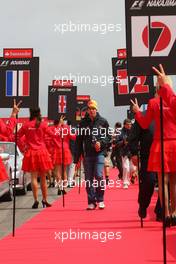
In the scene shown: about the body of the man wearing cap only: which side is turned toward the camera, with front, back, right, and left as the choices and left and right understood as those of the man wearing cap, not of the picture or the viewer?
front
